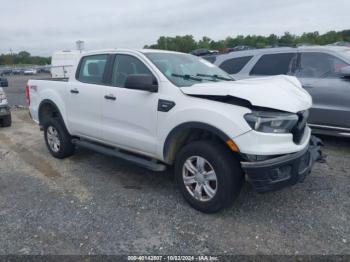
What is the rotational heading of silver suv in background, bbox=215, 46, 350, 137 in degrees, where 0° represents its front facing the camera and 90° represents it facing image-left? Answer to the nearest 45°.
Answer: approximately 270°

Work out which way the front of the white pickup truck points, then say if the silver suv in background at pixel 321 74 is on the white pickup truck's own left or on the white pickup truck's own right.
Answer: on the white pickup truck's own left

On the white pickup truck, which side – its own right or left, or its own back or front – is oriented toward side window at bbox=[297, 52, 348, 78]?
left

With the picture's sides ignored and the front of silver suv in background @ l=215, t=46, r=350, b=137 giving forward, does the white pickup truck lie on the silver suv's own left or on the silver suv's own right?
on the silver suv's own right

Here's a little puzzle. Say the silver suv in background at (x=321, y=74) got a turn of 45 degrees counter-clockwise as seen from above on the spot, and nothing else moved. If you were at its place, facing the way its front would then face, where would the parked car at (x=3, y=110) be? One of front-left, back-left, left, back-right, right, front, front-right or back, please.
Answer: back-left

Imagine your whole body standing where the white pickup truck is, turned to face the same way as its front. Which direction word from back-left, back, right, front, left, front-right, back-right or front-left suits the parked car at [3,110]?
back

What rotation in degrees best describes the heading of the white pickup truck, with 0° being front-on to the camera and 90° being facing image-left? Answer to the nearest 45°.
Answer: approximately 315°
